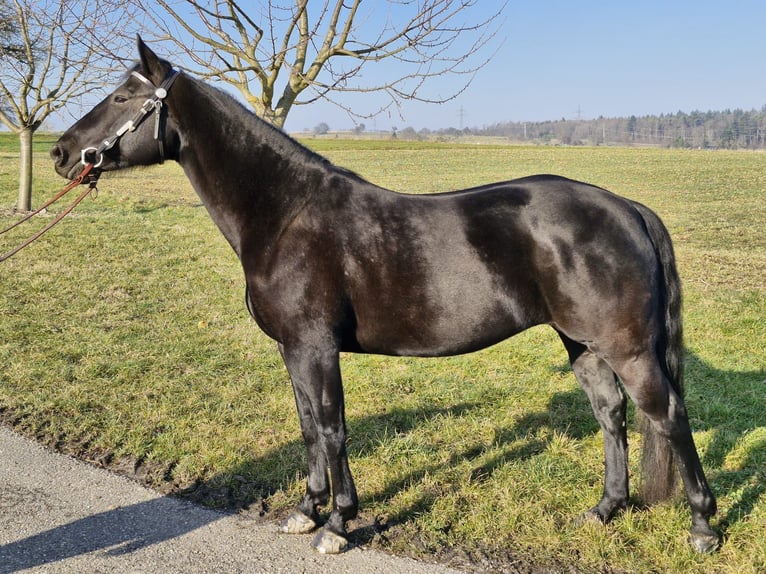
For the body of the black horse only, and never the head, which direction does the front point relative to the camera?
to the viewer's left
